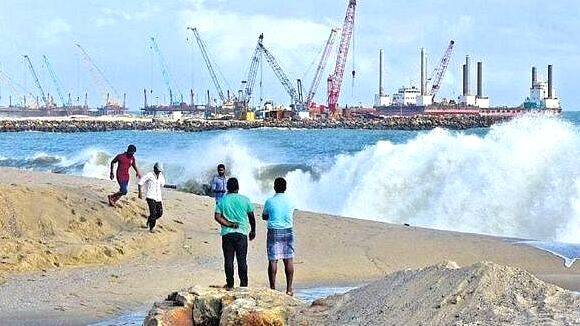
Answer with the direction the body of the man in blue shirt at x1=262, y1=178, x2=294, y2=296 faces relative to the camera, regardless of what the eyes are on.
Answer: away from the camera

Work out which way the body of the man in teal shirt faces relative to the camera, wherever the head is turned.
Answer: away from the camera

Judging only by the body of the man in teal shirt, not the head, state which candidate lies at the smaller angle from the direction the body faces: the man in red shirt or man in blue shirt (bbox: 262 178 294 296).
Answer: the man in red shirt

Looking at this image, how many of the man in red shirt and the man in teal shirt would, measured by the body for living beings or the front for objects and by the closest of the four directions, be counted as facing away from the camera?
1

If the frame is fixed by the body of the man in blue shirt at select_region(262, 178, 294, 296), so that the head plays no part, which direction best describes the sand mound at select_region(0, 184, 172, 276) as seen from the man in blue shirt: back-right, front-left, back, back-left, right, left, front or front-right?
front-left

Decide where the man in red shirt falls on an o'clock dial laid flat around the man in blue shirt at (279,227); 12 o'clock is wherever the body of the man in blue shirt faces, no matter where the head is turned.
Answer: The man in red shirt is roughly at 11 o'clock from the man in blue shirt.

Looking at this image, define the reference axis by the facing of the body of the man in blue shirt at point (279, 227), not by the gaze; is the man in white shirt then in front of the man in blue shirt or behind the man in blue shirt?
in front

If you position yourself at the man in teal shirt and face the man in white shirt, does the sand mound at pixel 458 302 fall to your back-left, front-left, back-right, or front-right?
back-right

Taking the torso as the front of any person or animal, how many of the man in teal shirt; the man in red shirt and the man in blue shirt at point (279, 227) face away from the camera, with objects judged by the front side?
2

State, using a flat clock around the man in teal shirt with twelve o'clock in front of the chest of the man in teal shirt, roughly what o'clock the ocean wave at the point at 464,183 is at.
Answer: The ocean wave is roughly at 1 o'clock from the man in teal shirt.

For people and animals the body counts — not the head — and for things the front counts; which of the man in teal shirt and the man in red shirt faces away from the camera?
the man in teal shirt
